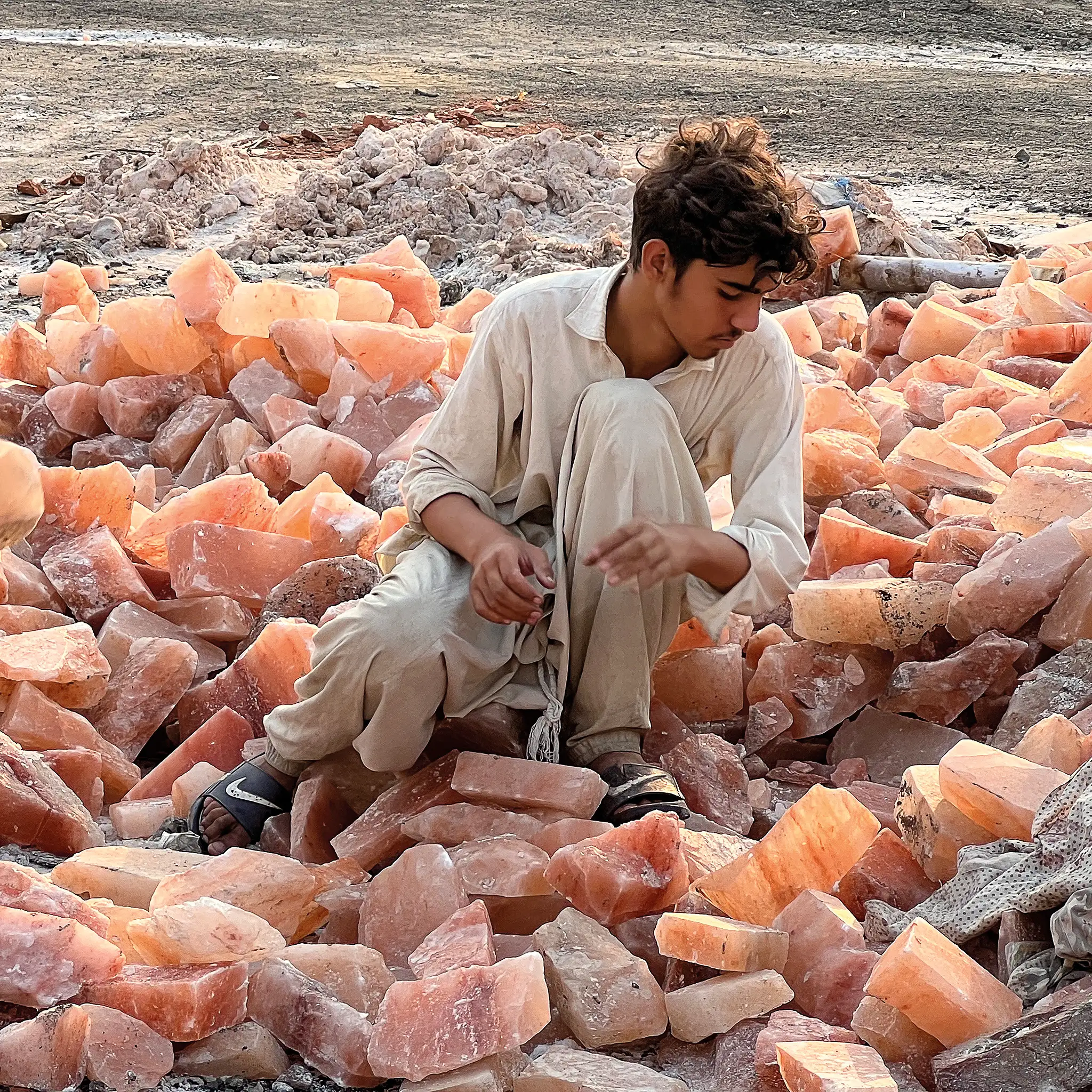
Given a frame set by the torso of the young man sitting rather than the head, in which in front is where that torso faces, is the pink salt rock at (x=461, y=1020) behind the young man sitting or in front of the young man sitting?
in front

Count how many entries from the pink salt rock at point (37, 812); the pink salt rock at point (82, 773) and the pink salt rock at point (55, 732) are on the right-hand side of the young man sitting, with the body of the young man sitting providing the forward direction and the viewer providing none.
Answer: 3

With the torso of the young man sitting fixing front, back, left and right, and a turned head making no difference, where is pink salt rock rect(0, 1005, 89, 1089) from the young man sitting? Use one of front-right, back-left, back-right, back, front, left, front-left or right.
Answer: front-right

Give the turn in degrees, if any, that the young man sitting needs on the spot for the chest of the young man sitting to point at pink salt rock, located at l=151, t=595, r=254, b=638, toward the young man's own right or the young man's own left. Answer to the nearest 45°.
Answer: approximately 135° to the young man's own right

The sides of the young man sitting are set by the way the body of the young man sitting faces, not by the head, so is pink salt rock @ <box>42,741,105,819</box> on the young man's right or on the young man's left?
on the young man's right

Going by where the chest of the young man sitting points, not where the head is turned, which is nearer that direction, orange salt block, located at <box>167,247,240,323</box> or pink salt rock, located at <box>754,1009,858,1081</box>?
the pink salt rock

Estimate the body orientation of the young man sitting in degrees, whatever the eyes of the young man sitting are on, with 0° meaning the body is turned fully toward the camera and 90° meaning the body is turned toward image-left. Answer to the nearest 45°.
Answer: approximately 0°

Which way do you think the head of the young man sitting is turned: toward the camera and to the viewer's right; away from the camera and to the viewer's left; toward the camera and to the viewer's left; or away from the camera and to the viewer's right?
toward the camera and to the viewer's right

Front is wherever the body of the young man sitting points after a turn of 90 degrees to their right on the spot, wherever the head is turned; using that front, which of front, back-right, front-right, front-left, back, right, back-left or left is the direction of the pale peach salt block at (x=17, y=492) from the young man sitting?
front-left

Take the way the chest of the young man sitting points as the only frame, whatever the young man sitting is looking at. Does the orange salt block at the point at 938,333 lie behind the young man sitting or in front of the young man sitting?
behind

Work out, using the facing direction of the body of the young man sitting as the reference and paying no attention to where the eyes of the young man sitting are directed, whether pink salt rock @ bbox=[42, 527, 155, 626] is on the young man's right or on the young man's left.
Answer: on the young man's right
